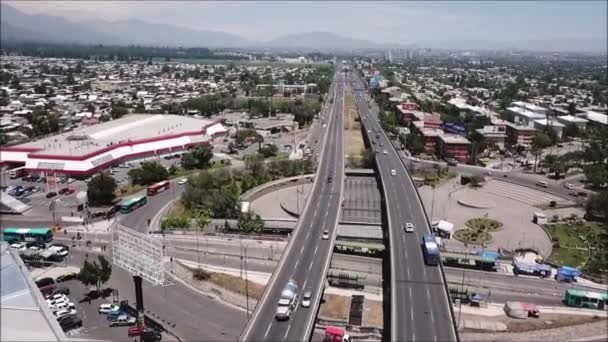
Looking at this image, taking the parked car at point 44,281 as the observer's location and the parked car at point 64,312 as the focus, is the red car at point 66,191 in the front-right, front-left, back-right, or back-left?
back-left

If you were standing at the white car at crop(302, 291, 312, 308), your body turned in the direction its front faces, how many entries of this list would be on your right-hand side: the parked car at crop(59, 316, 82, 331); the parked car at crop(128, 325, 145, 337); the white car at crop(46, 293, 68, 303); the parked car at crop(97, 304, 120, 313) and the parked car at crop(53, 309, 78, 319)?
5

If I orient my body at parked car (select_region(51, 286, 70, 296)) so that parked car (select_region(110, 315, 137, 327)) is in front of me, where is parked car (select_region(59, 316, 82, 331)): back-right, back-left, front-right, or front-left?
front-right

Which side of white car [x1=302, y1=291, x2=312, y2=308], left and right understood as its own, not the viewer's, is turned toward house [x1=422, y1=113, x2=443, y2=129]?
back

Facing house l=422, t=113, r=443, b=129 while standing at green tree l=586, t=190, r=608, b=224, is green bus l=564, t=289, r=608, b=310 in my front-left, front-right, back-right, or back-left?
back-left

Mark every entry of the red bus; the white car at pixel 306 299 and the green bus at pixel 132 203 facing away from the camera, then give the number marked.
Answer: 0

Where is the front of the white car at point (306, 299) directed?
toward the camera

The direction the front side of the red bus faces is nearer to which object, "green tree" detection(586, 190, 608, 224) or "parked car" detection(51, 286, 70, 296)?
the parked car

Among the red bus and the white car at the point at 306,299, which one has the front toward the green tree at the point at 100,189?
the red bus

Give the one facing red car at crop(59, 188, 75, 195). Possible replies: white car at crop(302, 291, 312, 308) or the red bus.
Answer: the red bus

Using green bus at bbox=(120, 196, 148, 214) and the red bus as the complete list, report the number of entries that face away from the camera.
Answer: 0

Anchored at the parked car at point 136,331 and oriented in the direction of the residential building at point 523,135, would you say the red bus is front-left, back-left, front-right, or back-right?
front-left

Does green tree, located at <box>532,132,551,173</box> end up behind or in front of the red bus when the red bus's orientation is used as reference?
behind
